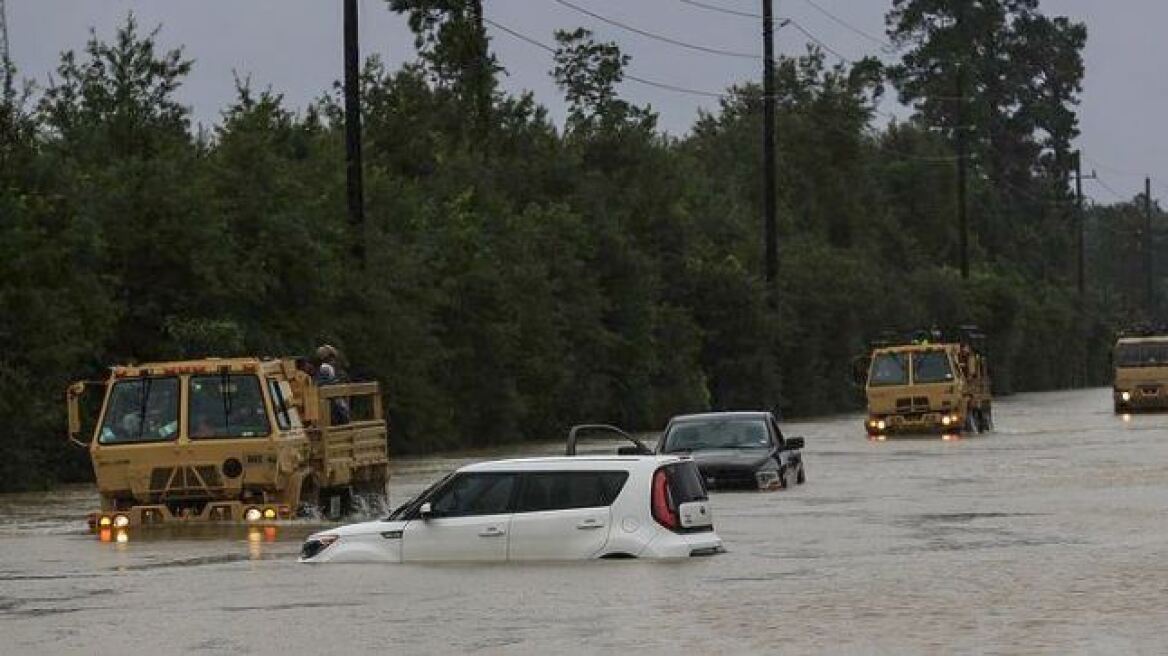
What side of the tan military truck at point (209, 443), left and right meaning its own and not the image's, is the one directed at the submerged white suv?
left

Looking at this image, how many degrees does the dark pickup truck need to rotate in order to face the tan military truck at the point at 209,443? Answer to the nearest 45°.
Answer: approximately 45° to its right

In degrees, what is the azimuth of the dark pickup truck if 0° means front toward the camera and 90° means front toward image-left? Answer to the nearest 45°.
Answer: approximately 0°

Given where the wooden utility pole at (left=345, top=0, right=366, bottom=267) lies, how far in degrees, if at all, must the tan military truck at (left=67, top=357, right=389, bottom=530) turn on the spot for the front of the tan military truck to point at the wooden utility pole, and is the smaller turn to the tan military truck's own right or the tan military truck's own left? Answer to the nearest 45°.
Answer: approximately 135° to the tan military truck's own right

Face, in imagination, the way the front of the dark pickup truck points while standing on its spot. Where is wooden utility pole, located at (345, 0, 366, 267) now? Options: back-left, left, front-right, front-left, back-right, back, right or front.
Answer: back-right

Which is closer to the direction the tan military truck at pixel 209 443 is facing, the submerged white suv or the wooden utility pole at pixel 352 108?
the submerged white suv

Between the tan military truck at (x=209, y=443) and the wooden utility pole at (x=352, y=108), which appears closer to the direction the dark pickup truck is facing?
the tan military truck

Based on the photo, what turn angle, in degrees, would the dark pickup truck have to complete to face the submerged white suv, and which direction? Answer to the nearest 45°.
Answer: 0° — it already faces it
